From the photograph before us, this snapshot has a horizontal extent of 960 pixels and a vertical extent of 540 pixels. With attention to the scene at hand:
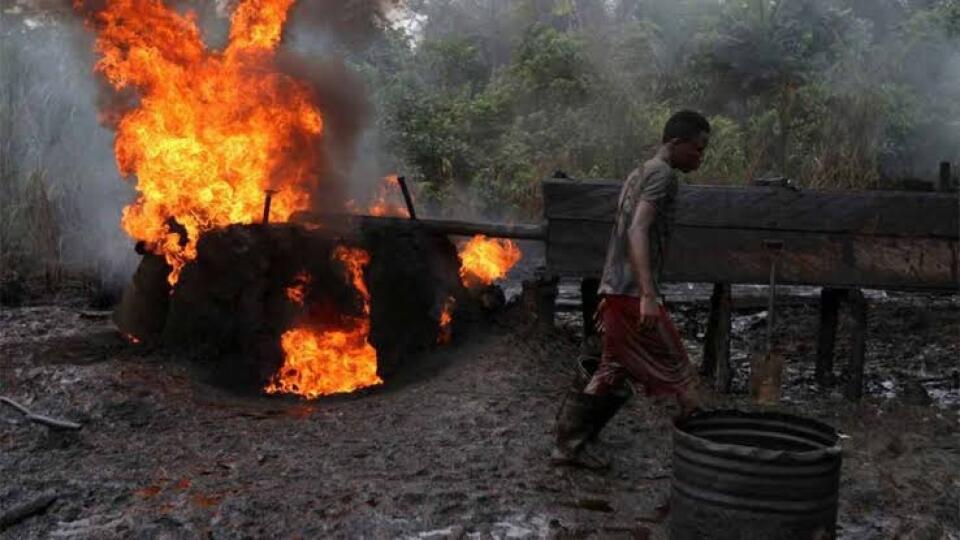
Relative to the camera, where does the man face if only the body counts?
to the viewer's right

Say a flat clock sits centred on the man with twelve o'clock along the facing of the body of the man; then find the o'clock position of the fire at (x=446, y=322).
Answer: The fire is roughly at 8 o'clock from the man.

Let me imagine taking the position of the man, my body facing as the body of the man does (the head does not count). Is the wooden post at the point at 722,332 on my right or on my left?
on my left

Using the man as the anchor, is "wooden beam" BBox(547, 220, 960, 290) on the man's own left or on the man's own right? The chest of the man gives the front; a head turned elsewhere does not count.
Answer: on the man's own left

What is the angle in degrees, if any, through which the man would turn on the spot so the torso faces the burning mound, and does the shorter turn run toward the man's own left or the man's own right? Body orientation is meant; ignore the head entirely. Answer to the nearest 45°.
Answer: approximately 135° to the man's own left

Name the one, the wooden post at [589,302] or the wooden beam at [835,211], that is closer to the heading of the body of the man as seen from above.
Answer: the wooden beam

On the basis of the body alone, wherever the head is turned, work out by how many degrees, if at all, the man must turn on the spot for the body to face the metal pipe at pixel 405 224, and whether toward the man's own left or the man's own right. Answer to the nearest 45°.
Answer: approximately 135° to the man's own left

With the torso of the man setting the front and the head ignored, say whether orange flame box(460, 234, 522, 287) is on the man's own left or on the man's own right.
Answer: on the man's own left

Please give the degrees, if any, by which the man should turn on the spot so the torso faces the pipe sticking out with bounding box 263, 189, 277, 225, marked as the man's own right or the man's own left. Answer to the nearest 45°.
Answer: approximately 135° to the man's own left
